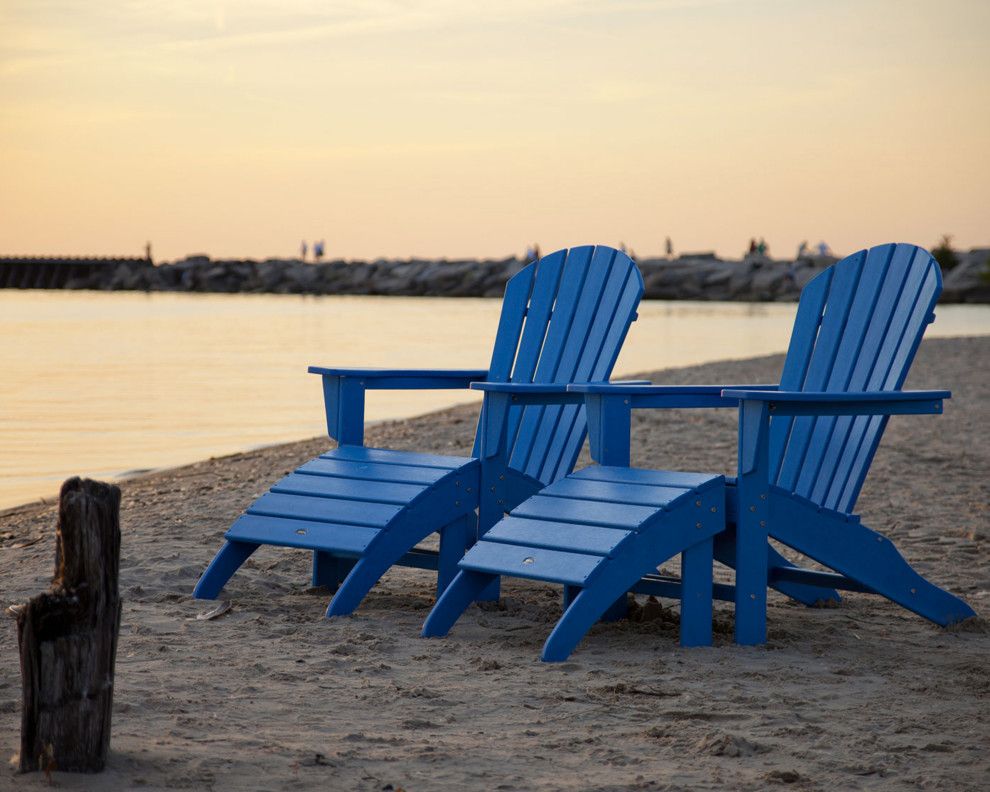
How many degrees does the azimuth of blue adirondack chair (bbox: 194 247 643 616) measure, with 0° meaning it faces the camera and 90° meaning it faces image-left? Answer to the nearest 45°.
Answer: approximately 45°

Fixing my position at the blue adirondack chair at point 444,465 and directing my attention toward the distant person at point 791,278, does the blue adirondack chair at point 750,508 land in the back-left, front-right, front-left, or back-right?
back-right

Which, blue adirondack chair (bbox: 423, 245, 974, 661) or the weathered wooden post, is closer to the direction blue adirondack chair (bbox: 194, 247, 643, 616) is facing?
the weathered wooden post

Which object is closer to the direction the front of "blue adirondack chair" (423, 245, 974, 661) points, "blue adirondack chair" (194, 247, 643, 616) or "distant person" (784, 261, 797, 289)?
the blue adirondack chair

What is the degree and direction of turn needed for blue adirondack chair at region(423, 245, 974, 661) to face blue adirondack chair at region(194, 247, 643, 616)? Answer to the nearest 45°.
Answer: approximately 90° to its right

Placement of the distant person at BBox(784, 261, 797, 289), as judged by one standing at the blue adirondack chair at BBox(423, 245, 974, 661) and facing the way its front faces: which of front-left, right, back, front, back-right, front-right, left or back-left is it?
back-right

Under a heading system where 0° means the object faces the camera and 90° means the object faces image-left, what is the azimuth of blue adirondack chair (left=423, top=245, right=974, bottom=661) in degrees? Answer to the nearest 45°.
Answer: approximately 45°

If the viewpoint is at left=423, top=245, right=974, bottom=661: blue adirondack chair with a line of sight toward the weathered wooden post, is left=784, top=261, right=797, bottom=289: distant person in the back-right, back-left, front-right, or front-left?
back-right

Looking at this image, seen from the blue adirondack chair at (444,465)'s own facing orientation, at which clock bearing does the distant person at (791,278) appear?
The distant person is roughly at 5 o'clock from the blue adirondack chair.

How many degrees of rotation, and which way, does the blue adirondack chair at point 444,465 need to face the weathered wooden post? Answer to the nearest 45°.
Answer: approximately 45° to its left

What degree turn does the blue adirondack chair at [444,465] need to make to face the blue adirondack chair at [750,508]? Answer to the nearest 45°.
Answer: approximately 90° to its left

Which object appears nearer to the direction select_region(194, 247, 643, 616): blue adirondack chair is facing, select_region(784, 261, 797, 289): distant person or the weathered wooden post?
the weathered wooden post
